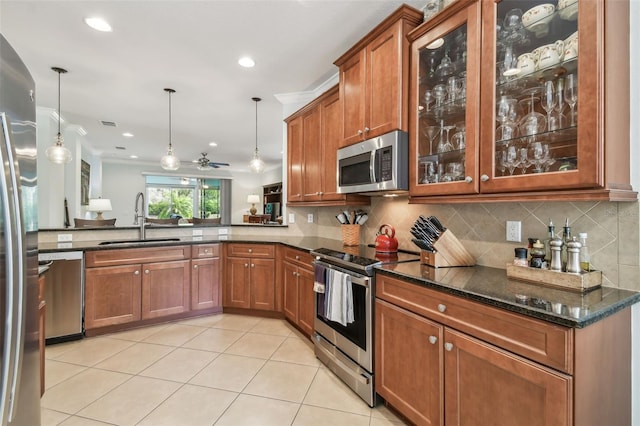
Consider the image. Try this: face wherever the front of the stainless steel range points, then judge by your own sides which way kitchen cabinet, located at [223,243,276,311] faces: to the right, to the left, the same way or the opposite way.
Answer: to the left

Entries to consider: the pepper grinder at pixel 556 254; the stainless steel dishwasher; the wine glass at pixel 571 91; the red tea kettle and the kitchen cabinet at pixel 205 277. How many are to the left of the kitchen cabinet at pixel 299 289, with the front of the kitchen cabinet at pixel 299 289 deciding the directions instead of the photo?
3

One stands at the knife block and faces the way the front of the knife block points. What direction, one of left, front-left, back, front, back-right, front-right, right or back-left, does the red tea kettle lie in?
front-right

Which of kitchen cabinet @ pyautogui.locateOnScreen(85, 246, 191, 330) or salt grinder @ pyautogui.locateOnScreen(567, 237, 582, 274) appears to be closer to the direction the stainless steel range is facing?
the kitchen cabinet

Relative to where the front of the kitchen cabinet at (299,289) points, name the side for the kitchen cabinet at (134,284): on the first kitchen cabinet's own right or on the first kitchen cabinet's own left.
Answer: on the first kitchen cabinet's own right

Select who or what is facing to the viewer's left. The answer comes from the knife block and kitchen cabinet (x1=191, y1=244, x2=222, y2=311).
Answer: the knife block

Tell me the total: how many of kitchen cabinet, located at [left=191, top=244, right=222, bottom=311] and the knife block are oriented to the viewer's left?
1

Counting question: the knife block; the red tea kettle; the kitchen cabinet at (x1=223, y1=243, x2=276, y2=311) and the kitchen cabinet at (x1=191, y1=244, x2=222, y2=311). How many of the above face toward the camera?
2

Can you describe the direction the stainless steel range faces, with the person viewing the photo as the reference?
facing the viewer and to the left of the viewer
